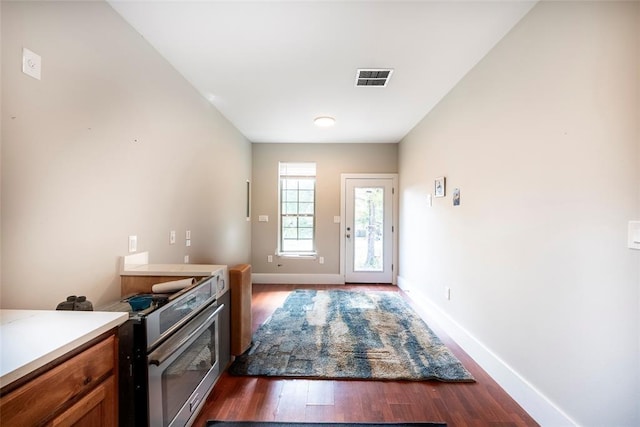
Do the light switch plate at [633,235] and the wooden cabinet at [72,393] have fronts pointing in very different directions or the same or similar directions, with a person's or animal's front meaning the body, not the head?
very different directions

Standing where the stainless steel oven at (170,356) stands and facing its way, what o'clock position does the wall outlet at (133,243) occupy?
The wall outlet is roughly at 7 o'clock from the stainless steel oven.

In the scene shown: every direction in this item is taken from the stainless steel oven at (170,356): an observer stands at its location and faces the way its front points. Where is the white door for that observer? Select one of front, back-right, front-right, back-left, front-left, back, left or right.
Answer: left

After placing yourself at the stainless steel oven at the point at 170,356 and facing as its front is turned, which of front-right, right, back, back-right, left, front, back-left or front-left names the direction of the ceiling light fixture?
left

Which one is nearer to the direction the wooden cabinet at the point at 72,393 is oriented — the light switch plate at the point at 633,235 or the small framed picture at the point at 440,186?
the light switch plate

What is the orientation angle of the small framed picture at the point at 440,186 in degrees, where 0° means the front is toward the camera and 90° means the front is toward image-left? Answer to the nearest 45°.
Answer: approximately 45°

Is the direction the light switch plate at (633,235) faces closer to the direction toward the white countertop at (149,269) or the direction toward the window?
the white countertop
